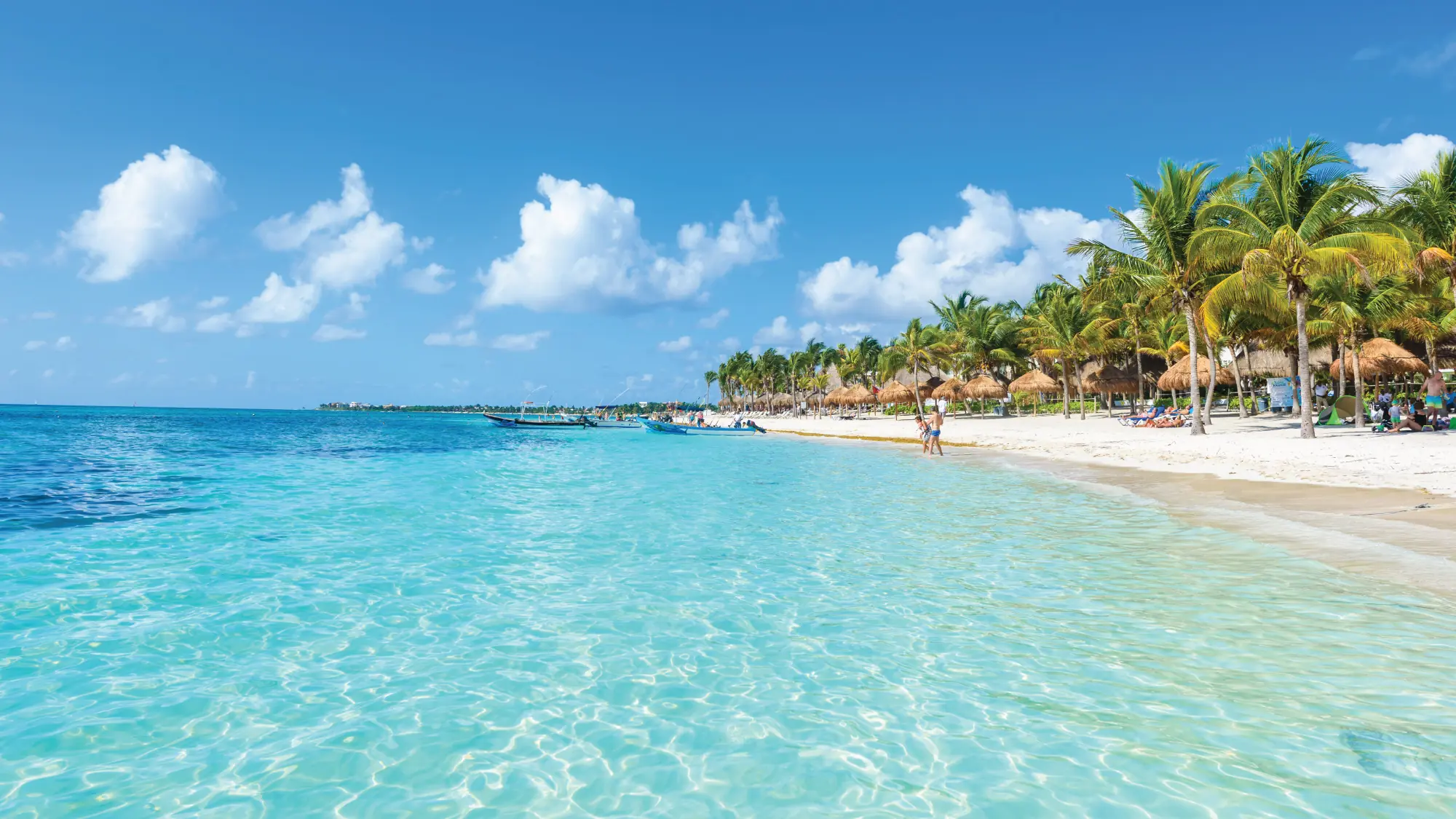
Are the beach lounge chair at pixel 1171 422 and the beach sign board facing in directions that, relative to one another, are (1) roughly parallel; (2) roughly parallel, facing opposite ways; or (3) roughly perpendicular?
roughly perpendicular

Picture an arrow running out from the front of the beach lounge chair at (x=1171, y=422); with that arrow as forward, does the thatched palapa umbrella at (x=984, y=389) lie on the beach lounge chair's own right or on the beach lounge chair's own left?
on the beach lounge chair's own right

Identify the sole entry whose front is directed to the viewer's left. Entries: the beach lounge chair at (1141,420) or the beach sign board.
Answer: the beach lounge chair

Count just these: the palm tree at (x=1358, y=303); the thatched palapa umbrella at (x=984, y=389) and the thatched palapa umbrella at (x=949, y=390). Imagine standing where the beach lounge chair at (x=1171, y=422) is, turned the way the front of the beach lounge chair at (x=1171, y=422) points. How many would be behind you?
1

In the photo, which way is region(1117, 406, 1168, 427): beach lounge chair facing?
to the viewer's left

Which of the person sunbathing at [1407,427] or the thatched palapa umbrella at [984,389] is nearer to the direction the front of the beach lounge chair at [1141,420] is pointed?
the thatched palapa umbrella

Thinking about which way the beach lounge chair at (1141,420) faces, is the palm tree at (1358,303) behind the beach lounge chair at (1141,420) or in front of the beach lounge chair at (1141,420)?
behind

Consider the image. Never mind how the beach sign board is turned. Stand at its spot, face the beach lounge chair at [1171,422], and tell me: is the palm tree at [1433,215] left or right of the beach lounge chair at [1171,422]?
left

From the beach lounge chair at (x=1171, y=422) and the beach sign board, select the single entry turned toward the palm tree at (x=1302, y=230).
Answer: the beach sign board
